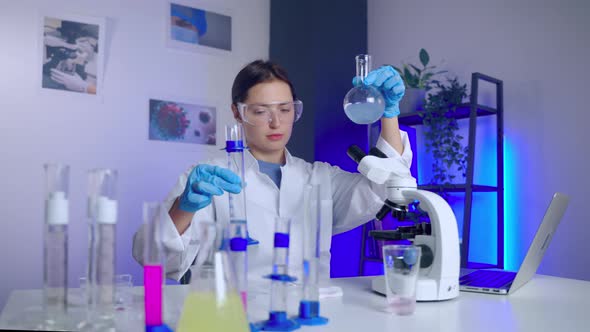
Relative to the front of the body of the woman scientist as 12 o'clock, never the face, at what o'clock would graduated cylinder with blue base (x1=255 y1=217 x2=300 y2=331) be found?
The graduated cylinder with blue base is roughly at 12 o'clock from the woman scientist.

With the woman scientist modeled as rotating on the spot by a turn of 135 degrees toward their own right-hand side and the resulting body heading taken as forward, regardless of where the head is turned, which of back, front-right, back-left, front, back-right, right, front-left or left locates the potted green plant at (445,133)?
right

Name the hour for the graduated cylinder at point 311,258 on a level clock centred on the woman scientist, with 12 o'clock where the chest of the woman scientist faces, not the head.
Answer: The graduated cylinder is roughly at 12 o'clock from the woman scientist.

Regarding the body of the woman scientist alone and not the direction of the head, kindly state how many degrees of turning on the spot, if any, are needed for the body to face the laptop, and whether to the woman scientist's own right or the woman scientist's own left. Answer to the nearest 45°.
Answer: approximately 45° to the woman scientist's own left

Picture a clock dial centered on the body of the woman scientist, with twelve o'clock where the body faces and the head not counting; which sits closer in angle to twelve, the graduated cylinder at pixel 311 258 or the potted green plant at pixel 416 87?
the graduated cylinder

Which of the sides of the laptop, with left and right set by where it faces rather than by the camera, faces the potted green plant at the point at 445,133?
right

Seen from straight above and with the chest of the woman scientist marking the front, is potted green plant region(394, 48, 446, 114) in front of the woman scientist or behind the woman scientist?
behind

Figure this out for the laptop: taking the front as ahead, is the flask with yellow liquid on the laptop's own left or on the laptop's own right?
on the laptop's own left

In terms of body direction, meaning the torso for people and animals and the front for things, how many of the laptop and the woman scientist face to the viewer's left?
1

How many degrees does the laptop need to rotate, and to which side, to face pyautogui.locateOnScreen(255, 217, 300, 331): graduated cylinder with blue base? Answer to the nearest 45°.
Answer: approximately 45° to its left

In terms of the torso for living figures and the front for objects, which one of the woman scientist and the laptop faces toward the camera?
the woman scientist

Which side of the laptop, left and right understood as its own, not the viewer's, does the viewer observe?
left

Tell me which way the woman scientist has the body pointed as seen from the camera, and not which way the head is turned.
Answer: toward the camera
